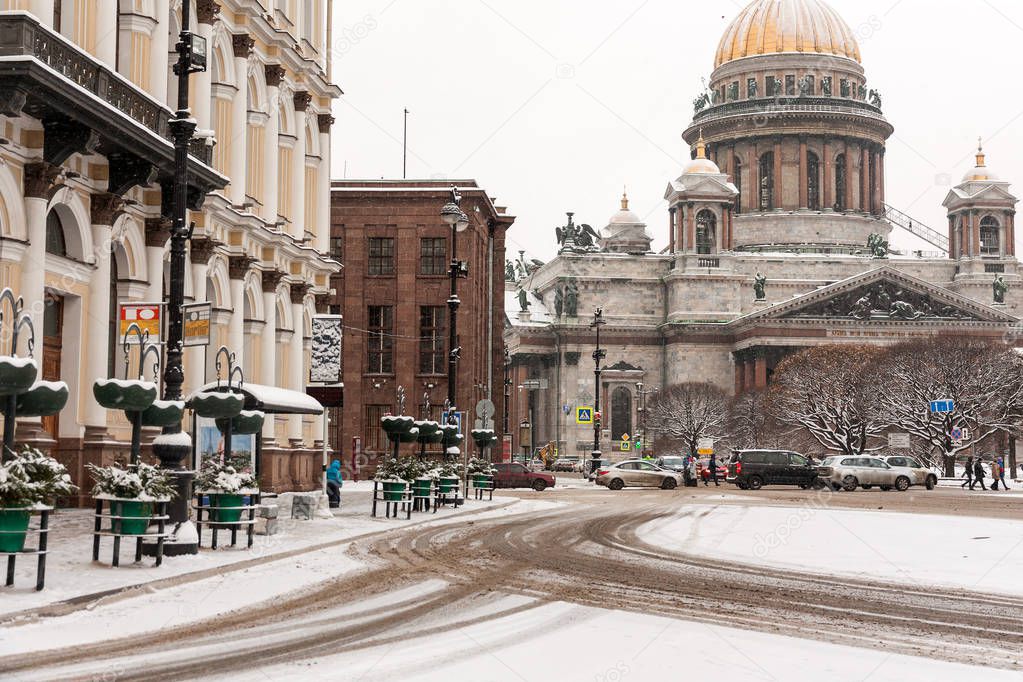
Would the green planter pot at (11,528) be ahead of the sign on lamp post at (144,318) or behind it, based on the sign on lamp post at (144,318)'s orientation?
ahead

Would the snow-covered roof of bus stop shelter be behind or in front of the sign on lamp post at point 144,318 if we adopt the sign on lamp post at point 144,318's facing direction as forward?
behind

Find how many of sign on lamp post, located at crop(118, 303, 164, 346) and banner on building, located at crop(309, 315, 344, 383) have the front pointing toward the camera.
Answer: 2

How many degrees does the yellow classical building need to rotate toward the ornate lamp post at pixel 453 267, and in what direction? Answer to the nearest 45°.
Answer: approximately 90° to its left

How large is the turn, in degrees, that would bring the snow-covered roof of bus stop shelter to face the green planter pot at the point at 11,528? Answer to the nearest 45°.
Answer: approximately 45° to its right

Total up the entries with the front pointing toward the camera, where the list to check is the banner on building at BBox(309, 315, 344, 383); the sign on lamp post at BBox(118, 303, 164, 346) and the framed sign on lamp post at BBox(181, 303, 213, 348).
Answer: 3

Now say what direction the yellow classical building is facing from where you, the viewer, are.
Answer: facing the viewer and to the right of the viewer

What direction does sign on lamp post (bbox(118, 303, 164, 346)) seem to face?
toward the camera

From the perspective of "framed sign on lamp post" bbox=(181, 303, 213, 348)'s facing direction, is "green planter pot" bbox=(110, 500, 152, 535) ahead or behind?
ahead

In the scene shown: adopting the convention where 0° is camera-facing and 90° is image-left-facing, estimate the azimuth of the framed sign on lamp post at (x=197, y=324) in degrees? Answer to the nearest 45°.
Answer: approximately 0°

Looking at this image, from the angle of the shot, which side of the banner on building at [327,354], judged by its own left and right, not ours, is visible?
front

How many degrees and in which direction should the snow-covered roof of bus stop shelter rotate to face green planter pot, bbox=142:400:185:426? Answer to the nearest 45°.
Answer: approximately 45° to its right
